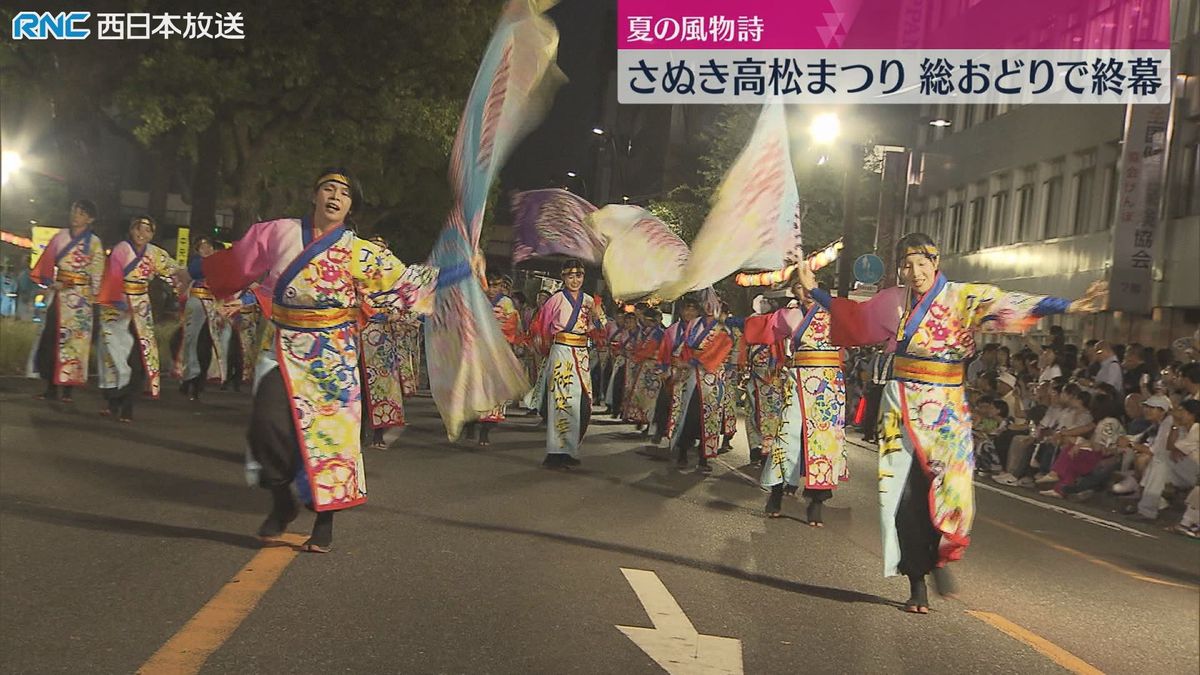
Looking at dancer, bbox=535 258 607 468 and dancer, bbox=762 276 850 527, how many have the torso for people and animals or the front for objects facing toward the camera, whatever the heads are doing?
2

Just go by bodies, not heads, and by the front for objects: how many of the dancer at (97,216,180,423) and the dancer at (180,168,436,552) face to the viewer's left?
0

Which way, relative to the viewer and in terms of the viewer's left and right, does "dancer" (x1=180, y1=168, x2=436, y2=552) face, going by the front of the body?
facing the viewer

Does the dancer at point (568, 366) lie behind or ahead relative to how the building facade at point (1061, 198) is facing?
ahead

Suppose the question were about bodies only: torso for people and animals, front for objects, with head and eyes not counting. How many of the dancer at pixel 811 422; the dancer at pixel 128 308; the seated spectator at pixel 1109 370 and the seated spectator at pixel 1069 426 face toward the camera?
2

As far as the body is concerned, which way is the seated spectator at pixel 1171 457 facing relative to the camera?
to the viewer's left

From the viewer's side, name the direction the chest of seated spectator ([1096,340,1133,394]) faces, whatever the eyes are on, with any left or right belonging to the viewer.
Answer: facing to the left of the viewer

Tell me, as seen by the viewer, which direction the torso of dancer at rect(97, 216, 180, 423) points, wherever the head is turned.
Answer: toward the camera

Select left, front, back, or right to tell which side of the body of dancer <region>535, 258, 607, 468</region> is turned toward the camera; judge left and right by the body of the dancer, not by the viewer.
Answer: front

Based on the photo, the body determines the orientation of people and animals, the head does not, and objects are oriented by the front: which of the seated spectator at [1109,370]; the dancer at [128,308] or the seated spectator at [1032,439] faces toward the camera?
the dancer

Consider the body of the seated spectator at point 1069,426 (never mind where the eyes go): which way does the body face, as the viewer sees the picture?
to the viewer's left
